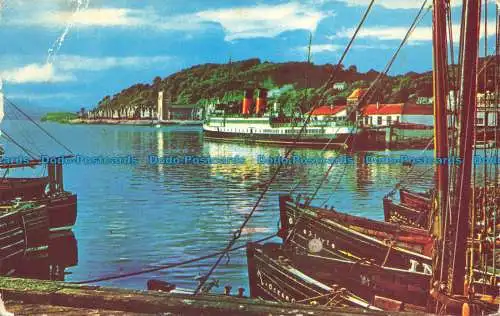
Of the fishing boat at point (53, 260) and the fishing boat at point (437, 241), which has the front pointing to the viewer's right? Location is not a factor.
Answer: the fishing boat at point (53, 260)

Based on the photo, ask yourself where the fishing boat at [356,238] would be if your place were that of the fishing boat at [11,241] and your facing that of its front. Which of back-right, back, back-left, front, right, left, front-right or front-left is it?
front-right

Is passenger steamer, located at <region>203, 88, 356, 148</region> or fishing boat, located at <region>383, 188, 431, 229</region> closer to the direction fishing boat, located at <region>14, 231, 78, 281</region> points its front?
the fishing boat

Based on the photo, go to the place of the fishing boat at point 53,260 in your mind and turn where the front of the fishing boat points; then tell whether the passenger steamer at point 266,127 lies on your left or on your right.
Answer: on your left

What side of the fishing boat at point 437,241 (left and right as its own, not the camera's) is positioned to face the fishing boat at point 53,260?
front

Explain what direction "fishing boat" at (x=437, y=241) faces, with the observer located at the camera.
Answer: facing away from the viewer and to the left of the viewer

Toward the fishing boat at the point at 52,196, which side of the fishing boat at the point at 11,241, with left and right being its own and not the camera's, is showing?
left

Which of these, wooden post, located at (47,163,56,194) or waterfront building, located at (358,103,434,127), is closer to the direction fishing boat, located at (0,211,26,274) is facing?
the waterfront building

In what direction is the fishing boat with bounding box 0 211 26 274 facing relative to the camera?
to the viewer's right
